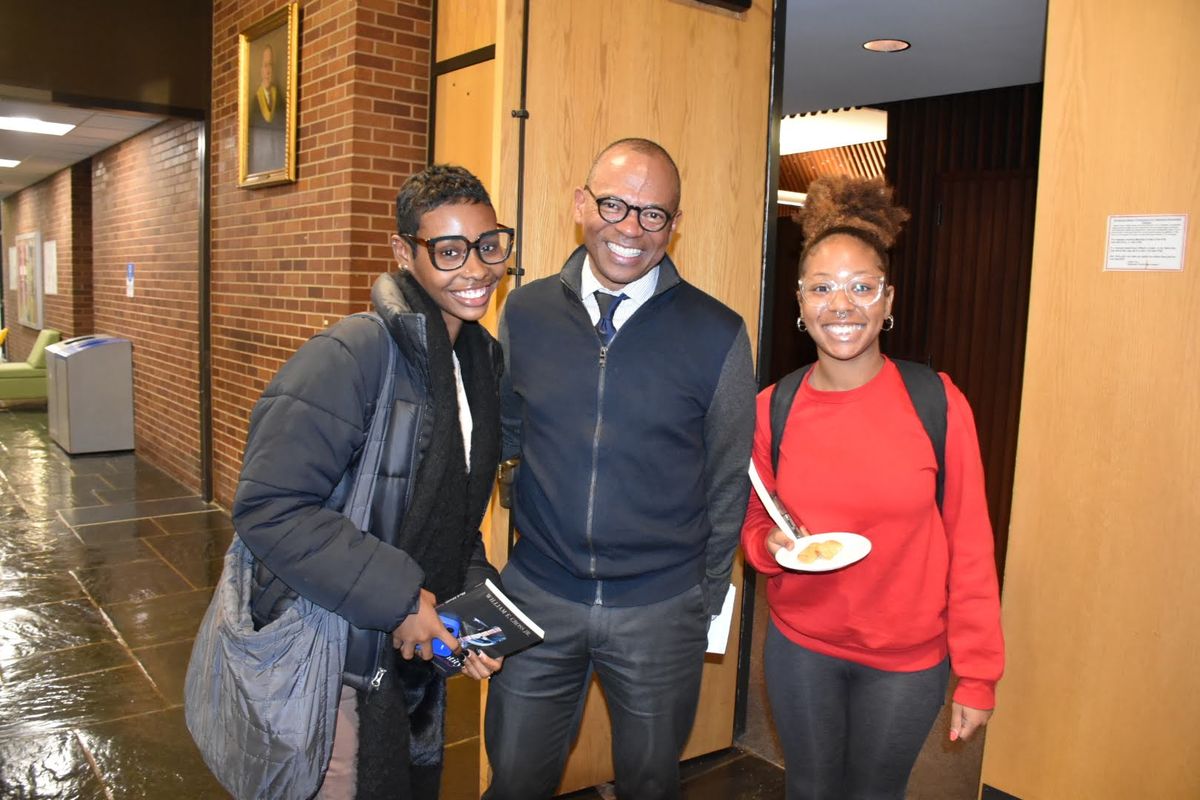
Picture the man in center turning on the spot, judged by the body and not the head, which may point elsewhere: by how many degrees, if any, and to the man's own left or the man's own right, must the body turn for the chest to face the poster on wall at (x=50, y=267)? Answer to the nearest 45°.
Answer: approximately 135° to the man's own right

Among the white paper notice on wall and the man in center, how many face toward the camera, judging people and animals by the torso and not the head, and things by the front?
2

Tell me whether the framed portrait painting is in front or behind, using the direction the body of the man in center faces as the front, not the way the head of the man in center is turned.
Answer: behind

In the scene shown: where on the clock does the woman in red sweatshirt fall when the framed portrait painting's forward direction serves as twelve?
The woman in red sweatshirt is roughly at 10 o'clock from the framed portrait painting.

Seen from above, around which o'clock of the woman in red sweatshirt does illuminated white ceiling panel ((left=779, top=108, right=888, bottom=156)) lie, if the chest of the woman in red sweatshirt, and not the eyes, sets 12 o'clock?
The illuminated white ceiling panel is roughly at 6 o'clock from the woman in red sweatshirt.

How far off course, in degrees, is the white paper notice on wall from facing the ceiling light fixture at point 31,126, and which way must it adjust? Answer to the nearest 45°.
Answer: approximately 90° to its right

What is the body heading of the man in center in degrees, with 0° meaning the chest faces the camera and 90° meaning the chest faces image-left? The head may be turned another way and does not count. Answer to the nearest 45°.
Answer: approximately 0°
